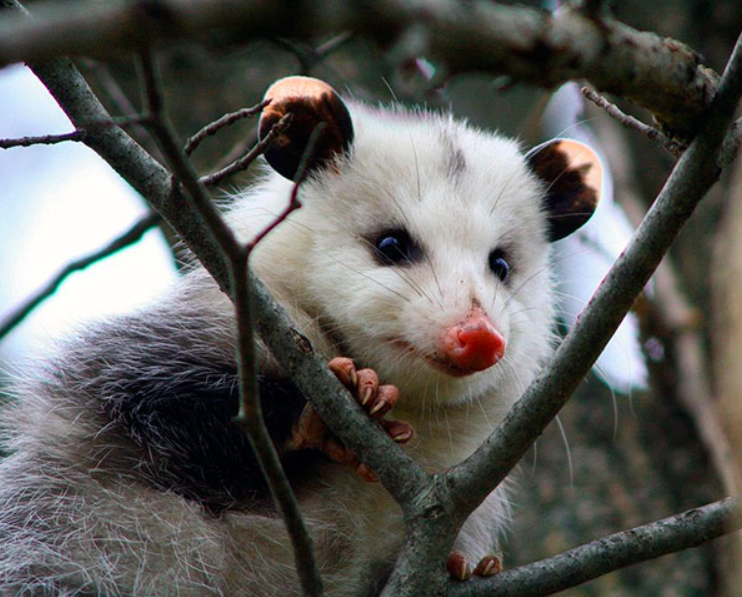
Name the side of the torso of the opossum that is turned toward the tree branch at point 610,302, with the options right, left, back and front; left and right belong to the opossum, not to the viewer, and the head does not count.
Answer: front

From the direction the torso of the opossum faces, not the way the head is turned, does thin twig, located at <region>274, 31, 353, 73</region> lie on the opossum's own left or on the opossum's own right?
on the opossum's own left
